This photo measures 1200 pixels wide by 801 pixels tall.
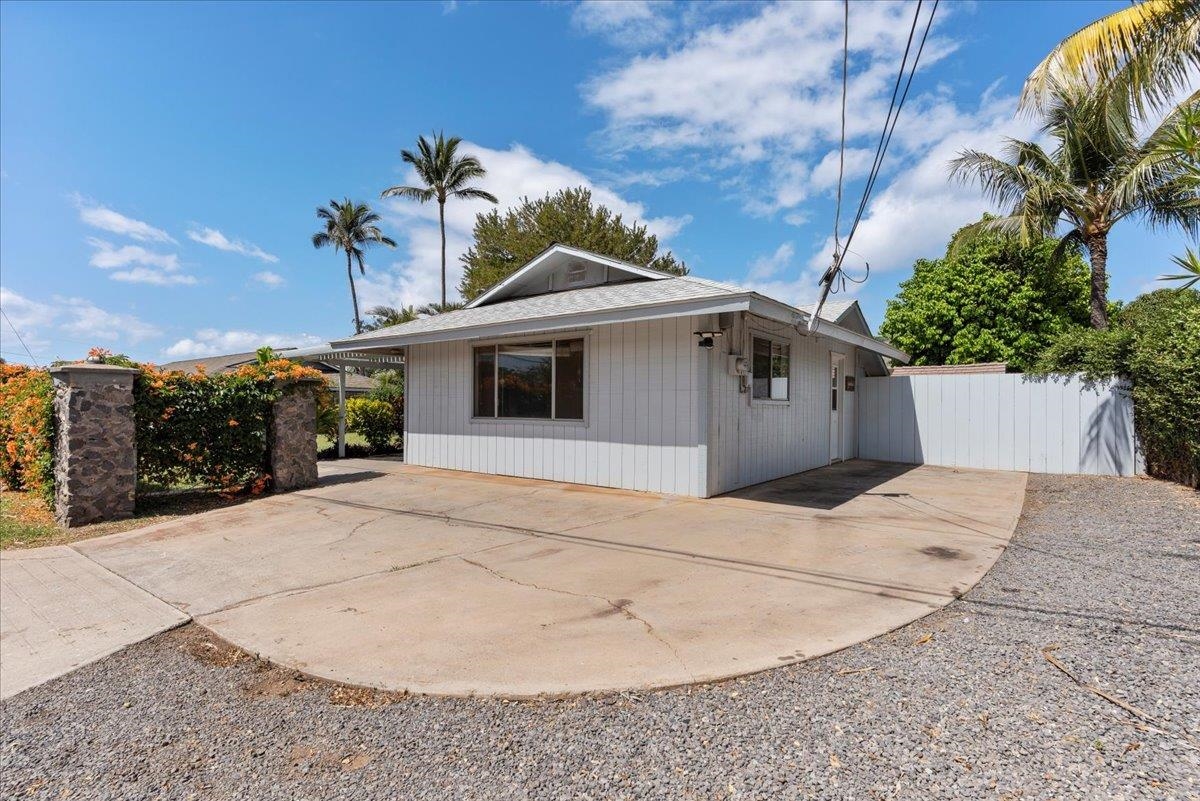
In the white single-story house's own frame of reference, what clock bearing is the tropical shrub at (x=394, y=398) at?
The tropical shrub is roughly at 3 o'clock from the white single-story house.

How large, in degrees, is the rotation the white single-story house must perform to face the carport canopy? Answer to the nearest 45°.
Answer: approximately 90° to its right

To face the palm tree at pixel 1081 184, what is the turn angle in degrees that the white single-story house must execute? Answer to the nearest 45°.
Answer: approximately 135° to its left

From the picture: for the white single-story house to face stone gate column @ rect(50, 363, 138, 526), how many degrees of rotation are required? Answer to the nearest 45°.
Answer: approximately 45° to its right

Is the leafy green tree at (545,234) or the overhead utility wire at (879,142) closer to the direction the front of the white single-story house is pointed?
the overhead utility wire

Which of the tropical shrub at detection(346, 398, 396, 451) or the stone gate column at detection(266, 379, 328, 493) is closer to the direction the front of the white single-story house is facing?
the stone gate column

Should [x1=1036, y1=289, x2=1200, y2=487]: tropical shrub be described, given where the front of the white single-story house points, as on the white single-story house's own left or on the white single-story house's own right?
on the white single-story house's own left

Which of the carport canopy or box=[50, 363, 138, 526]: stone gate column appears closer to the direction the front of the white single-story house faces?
the stone gate column
